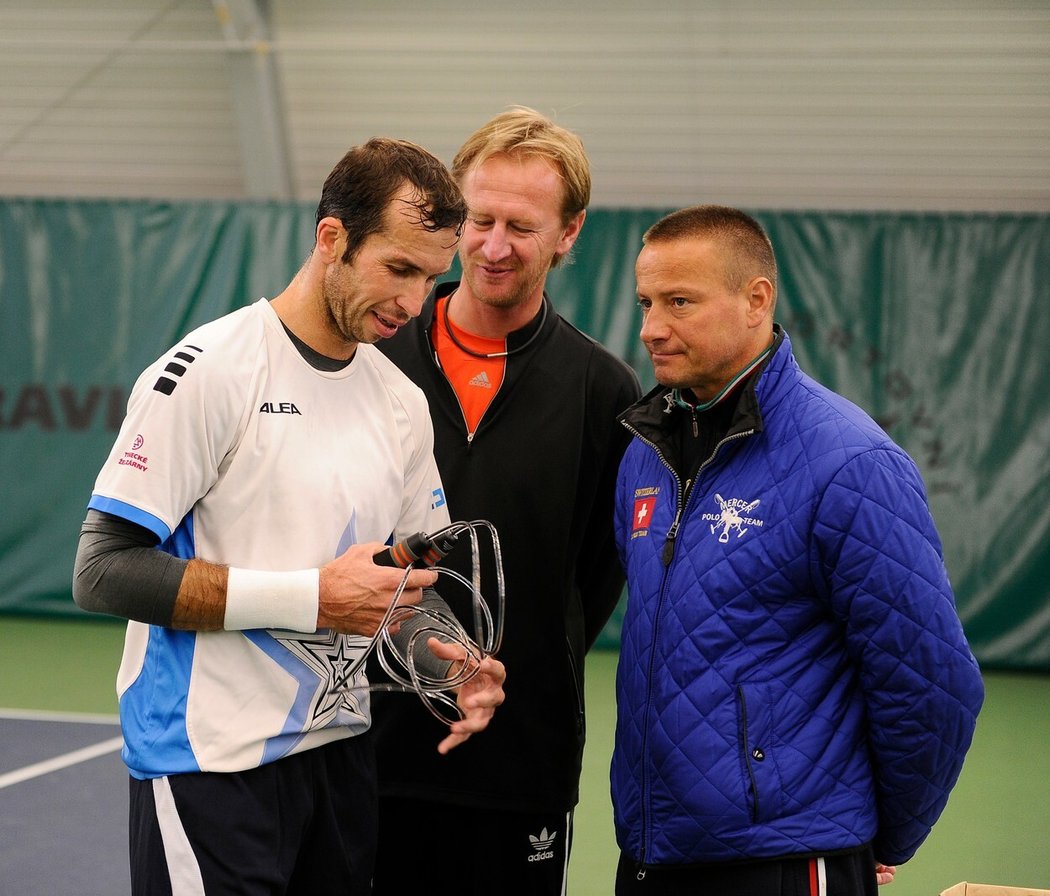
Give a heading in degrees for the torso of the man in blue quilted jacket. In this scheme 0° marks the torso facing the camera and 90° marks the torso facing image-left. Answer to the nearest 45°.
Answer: approximately 45°

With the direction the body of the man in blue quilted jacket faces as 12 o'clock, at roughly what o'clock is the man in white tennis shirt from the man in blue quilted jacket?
The man in white tennis shirt is roughly at 1 o'clock from the man in blue quilted jacket.

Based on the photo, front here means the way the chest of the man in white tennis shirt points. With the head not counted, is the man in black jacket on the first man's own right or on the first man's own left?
on the first man's own left

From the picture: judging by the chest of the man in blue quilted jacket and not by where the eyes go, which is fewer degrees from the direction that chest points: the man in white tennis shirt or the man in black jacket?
the man in white tennis shirt

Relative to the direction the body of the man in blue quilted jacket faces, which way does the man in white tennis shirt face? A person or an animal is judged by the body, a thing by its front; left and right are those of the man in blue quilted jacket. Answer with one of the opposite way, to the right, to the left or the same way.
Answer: to the left

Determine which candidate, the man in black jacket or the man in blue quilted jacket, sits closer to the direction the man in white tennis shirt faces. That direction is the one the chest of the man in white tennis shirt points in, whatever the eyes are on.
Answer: the man in blue quilted jacket

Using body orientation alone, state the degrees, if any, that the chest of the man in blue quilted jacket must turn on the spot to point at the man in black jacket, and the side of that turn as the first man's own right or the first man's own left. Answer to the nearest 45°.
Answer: approximately 90° to the first man's own right

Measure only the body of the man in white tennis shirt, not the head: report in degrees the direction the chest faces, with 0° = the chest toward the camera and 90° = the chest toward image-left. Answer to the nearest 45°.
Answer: approximately 315°
